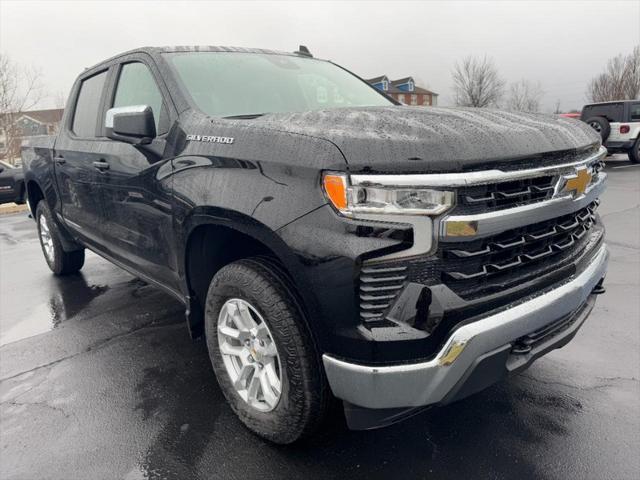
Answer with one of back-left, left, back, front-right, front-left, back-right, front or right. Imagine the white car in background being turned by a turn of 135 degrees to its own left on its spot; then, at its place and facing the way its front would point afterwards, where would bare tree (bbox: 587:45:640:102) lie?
right

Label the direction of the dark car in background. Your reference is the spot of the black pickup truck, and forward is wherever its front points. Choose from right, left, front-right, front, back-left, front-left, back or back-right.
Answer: back

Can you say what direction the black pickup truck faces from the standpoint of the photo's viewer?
facing the viewer and to the right of the viewer

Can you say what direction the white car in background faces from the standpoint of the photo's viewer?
facing away from the viewer and to the right of the viewer

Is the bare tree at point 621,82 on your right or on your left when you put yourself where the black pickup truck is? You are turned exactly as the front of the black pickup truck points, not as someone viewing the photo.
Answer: on your left
